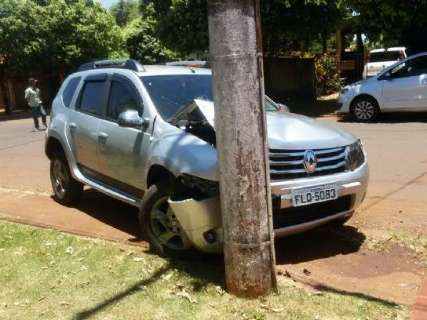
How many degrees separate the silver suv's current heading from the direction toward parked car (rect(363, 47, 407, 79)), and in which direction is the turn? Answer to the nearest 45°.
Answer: approximately 135° to its left

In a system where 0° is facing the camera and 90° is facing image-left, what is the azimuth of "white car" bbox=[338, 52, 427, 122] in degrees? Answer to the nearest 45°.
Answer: approximately 90°

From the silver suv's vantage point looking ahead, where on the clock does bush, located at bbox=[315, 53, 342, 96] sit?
The bush is roughly at 8 o'clock from the silver suv.

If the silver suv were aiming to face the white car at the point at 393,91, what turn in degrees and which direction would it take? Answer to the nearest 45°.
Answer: approximately 90° to its left

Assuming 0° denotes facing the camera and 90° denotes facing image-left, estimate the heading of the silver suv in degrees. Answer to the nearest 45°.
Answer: approximately 315°

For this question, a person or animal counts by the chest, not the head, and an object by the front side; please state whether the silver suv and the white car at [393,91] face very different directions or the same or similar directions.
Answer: very different directions

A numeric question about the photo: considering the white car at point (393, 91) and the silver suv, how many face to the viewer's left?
1

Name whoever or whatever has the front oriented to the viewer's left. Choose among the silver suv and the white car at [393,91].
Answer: the white car

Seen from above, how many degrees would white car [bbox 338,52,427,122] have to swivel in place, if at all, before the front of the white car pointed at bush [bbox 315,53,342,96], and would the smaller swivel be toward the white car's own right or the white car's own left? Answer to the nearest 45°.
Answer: approximately 90° to the white car's own right

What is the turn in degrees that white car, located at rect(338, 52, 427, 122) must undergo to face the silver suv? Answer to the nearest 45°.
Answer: approximately 90° to its left

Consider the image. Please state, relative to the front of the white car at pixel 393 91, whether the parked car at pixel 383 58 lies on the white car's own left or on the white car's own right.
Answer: on the white car's own right
